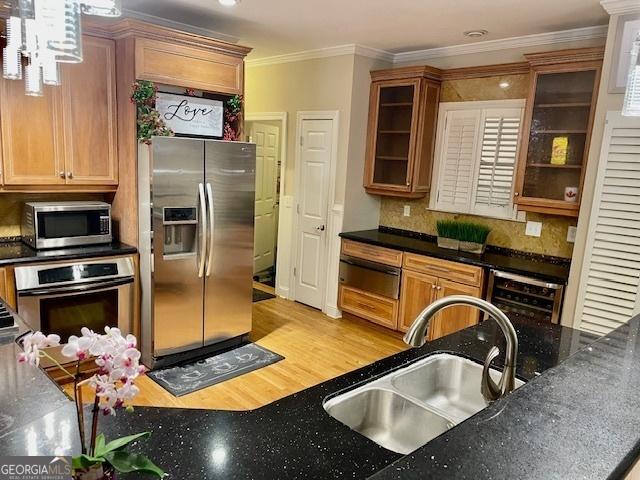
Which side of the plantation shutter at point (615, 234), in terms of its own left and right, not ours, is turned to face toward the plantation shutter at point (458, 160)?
right

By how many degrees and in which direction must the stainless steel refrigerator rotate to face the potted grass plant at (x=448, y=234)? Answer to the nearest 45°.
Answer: approximately 45° to its left

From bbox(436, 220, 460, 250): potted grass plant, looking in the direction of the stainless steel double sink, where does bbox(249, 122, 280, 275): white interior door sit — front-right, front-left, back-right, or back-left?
back-right

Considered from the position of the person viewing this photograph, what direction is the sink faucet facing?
facing away from the viewer and to the left of the viewer

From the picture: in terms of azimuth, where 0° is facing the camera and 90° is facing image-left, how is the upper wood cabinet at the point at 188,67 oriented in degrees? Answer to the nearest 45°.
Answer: approximately 315°

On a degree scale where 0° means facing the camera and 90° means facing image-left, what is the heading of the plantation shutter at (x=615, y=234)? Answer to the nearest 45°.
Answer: approximately 45°

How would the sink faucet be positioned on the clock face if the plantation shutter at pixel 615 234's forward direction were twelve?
The sink faucet is roughly at 11 o'clock from the plantation shutter.

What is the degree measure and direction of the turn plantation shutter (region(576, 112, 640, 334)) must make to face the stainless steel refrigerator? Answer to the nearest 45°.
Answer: approximately 45° to its right
